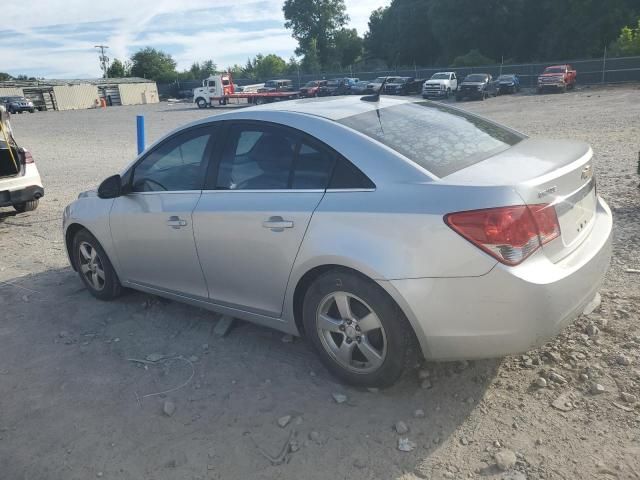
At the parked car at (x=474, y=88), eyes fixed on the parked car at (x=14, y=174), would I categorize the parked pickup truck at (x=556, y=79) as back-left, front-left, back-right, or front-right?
back-left

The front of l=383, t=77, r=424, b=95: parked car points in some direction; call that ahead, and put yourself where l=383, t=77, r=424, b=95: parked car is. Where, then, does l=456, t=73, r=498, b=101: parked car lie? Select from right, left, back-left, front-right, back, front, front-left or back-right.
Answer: left

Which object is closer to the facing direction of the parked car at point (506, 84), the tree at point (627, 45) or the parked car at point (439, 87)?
the parked car

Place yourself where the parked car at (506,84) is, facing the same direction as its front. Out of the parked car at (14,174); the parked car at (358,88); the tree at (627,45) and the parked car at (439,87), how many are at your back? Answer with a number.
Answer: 1

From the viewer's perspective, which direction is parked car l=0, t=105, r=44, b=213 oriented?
away from the camera

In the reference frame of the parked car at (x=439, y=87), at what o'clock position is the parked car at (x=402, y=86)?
the parked car at (x=402, y=86) is roughly at 3 o'clock from the parked car at (x=439, y=87).

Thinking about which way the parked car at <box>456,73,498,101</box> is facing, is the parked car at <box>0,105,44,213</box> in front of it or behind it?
in front

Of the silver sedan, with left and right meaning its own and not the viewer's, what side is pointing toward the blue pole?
front

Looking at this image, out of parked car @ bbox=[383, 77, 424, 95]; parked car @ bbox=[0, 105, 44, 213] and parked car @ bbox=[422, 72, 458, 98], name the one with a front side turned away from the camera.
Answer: parked car @ bbox=[0, 105, 44, 213]

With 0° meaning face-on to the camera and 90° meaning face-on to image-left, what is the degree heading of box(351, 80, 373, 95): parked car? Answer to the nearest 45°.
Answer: approximately 45°

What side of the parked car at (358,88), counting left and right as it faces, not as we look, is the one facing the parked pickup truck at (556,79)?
left

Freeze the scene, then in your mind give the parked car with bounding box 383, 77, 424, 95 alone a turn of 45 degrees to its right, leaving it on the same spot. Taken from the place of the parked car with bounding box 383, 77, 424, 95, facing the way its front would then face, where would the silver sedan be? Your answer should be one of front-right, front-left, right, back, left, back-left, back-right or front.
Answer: left

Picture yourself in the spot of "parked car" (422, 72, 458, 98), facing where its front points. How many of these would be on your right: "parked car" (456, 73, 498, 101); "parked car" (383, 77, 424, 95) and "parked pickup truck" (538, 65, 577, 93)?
1

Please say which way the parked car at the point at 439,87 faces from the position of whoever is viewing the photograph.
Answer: facing the viewer and to the left of the viewer
